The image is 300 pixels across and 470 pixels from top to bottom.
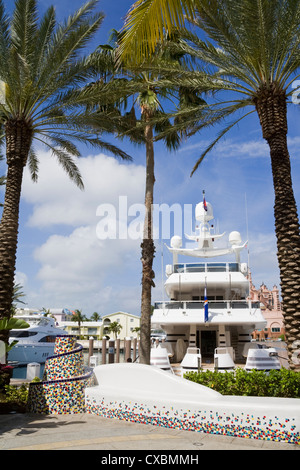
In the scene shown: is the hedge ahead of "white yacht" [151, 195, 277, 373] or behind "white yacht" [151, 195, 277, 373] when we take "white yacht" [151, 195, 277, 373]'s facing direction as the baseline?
behind

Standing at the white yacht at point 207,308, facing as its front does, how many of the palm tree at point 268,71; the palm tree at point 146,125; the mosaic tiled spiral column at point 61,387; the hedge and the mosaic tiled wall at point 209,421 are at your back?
5

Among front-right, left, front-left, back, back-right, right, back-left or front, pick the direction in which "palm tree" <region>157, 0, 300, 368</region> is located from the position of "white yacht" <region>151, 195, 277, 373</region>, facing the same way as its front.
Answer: back

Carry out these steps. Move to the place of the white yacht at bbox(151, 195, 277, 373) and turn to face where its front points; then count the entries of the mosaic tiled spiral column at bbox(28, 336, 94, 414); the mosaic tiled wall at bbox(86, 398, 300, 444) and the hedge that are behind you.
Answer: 3

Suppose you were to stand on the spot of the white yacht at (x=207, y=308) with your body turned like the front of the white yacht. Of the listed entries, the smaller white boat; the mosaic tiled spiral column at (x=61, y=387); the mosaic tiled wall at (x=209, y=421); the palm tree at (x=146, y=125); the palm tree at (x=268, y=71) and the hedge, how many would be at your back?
5

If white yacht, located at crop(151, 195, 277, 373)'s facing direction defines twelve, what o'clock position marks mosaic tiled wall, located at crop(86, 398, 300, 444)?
The mosaic tiled wall is roughly at 6 o'clock from the white yacht.

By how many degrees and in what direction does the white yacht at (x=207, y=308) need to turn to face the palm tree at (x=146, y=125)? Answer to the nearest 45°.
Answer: approximately 180°

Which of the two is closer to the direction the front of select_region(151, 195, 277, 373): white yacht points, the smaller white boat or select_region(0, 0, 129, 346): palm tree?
the smaller white boat

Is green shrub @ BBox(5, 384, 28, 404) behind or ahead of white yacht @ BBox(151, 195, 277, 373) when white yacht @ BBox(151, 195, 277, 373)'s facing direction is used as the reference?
behind

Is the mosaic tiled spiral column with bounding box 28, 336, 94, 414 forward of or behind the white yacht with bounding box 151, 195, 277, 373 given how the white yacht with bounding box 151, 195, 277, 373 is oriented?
behind

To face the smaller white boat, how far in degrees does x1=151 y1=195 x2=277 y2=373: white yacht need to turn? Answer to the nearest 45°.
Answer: approximately 45° to its left

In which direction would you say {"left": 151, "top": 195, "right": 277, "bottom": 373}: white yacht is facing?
away from the camera

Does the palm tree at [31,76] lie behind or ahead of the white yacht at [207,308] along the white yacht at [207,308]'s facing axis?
behind
